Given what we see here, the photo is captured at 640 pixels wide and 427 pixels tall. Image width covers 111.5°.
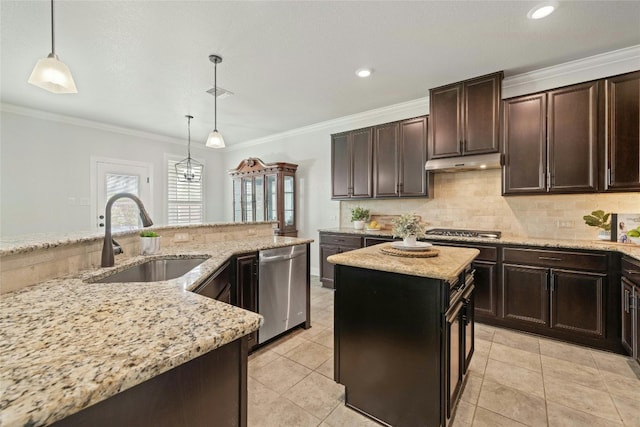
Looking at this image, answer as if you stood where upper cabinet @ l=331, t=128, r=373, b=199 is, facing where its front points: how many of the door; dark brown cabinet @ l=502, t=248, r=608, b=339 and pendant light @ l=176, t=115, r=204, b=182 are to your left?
1

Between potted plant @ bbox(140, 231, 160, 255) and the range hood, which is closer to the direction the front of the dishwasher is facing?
the range hood

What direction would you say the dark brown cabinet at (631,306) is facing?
to the viewer's left

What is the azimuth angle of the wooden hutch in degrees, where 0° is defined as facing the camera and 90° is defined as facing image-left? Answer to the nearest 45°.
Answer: approximately 45°

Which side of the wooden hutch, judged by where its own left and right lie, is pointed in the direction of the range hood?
left

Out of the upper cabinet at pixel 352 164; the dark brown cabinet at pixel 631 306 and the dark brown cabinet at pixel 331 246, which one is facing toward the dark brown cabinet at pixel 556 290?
the dark brown cabinet at pixel 631 306

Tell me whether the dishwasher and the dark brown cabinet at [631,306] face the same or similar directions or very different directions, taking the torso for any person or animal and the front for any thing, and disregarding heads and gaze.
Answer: very different directions

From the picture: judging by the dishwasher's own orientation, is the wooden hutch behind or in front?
behind

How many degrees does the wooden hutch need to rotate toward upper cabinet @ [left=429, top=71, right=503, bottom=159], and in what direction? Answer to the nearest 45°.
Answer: approximately 90° to its left

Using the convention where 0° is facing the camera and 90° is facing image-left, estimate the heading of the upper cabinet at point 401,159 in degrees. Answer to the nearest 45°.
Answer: approximately 45°

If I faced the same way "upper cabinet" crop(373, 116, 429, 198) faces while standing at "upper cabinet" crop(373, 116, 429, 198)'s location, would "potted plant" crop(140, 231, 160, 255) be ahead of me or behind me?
ahead

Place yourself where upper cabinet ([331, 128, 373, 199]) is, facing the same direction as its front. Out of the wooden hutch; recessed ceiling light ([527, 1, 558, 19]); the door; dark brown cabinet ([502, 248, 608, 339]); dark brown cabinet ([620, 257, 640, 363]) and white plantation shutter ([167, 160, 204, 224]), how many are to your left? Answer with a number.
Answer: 3

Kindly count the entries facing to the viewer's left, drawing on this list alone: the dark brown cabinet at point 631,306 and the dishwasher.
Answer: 1
